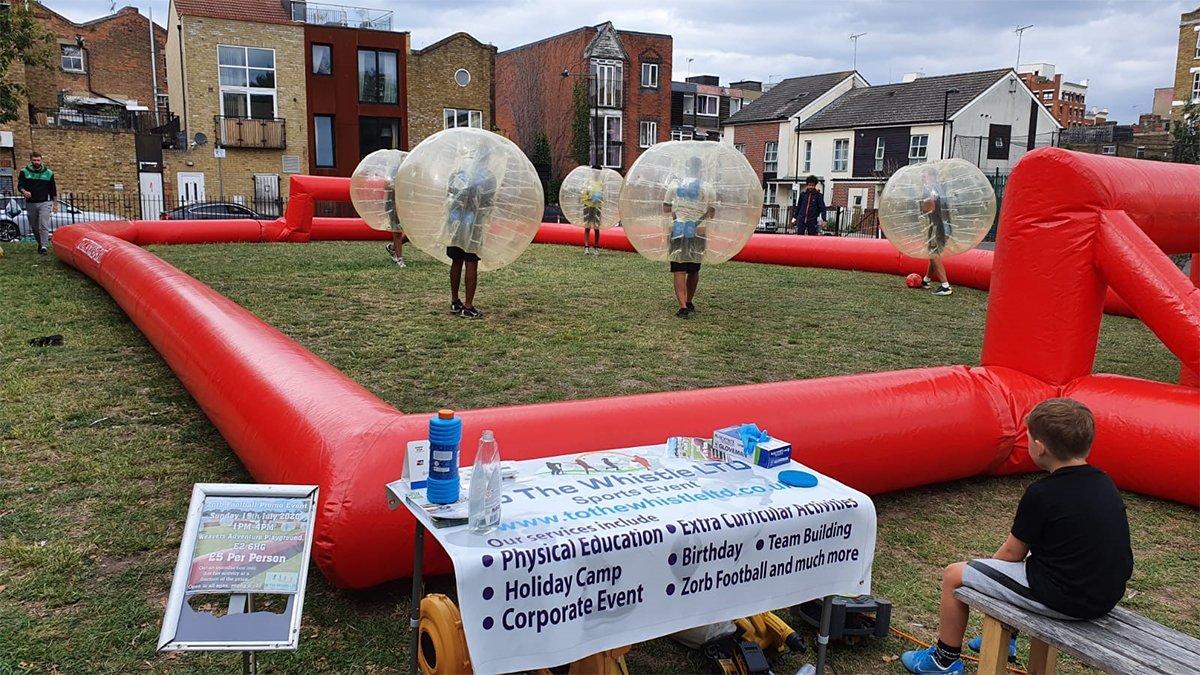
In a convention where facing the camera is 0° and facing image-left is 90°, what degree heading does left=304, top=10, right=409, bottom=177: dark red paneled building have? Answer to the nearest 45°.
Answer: approximately 0°

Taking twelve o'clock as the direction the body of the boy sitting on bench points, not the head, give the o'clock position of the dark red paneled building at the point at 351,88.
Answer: The dark red paneled building is roughly at 12 o'clock from the boy sitting on bench.

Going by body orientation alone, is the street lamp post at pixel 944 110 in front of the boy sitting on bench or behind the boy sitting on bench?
in front

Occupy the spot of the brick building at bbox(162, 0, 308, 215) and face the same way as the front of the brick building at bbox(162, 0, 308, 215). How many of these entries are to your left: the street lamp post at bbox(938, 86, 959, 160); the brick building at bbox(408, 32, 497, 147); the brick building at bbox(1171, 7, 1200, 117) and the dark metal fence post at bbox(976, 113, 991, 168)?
4

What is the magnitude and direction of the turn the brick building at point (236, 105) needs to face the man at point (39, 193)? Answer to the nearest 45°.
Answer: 0° — it already faces them

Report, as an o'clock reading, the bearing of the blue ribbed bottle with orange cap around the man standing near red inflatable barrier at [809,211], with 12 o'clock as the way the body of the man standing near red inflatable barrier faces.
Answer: The blue ribbed bottle with orange cap is roughly at 12 o'clock from the man standing near red inflatable barrier.

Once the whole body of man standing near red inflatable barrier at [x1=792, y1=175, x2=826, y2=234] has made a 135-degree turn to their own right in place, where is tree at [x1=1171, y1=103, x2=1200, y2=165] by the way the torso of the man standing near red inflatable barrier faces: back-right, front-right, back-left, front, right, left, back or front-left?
right

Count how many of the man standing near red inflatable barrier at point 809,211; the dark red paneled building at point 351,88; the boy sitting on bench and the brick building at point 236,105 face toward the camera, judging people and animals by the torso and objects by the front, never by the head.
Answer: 3

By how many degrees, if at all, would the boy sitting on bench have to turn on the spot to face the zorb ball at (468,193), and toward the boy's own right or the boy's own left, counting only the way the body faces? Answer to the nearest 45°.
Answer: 0° — they already face it

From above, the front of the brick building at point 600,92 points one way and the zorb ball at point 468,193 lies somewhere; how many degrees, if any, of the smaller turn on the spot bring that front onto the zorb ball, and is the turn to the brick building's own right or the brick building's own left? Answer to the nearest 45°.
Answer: approximately 45° to the brick building's own right

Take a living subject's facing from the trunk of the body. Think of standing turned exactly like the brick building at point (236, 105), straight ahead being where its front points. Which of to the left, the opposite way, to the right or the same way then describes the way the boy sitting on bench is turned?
the opposite way

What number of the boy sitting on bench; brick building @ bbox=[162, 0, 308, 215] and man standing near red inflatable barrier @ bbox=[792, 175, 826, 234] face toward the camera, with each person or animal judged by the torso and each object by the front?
2

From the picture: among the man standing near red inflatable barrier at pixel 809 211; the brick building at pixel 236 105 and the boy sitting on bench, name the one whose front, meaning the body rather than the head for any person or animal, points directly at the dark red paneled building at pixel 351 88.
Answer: the boy sitting on bench

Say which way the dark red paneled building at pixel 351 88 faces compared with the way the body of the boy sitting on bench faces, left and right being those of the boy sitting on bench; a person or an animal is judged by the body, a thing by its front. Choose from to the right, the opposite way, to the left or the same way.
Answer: the opposite way

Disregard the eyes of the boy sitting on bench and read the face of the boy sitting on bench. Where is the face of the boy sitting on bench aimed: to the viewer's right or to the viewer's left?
to the viewer's left
